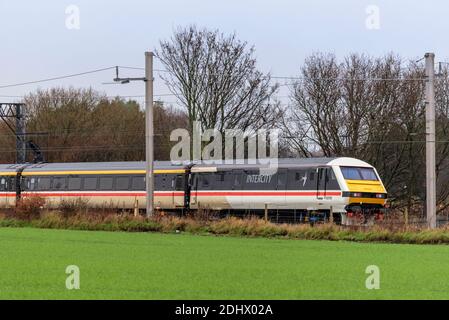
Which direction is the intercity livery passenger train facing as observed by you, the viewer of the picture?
facing the viewer and to the right of the viewer

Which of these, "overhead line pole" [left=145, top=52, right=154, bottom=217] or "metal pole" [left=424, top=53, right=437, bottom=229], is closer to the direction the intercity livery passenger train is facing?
the metal pole

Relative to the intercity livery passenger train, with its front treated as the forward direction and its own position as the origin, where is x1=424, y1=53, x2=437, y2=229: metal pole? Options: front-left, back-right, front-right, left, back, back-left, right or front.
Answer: front
